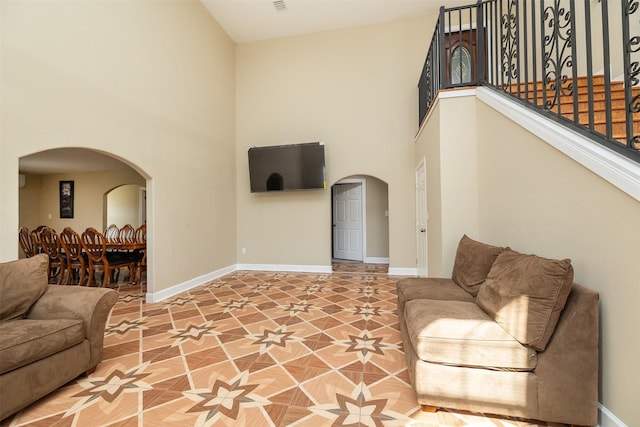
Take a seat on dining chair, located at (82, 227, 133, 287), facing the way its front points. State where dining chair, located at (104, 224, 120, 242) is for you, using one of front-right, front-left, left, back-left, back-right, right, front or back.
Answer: front-left

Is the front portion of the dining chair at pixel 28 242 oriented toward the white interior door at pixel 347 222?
no

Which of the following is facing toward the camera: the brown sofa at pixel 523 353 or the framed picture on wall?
the framed picture on wall

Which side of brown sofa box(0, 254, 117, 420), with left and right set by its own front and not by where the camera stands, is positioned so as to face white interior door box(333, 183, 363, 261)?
left

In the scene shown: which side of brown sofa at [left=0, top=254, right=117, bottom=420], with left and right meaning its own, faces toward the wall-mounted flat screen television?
left

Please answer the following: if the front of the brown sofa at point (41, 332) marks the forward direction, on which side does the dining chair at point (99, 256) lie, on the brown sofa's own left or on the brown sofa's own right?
on the brown sofa's own left

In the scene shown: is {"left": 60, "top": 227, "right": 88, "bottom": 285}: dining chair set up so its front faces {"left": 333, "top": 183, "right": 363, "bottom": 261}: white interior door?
no

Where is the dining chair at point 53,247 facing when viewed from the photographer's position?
facing away from the viewer and to the right of the viewer

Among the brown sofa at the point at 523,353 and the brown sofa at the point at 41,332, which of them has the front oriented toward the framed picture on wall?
the brown sofa at the point at 523,353

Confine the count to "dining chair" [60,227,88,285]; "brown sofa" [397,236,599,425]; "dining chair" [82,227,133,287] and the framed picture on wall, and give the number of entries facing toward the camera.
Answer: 1

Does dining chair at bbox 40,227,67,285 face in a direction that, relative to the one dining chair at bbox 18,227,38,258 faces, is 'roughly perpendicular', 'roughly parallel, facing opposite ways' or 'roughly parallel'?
roughly parallel

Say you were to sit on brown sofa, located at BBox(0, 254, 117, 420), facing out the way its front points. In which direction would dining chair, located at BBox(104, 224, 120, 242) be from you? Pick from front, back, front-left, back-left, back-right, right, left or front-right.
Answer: back-left

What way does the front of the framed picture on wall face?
toward the camera

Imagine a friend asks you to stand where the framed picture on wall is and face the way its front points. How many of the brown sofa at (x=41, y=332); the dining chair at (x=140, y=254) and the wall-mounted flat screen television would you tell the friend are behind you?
0

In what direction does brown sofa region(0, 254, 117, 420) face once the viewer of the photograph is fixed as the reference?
facing the viewer and to the right of the viewer

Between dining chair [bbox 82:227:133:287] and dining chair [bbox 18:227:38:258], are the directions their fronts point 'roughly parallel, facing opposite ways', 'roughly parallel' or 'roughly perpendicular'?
roughly parallel

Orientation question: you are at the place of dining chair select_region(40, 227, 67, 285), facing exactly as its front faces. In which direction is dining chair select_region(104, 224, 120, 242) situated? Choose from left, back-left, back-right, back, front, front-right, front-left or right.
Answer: front

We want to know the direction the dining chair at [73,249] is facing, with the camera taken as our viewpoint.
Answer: facing away from the viewer and to the right of the viewer

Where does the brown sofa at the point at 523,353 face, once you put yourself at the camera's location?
facing to the left of the viewer

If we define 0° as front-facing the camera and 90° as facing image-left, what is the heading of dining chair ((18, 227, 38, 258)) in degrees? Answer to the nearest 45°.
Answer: approximately 225°
